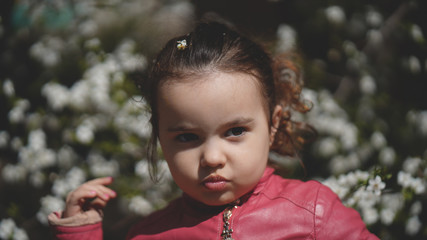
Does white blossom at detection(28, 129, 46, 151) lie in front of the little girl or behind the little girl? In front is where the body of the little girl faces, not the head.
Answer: behind

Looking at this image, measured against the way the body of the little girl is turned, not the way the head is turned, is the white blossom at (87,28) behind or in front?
behind

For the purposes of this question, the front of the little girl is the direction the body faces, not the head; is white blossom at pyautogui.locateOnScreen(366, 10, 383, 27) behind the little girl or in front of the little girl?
behind

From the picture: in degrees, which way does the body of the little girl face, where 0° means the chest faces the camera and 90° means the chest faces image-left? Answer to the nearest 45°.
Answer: approximately 0°

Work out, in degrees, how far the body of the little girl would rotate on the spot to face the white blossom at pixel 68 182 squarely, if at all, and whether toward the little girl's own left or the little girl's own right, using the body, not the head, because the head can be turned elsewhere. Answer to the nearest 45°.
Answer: approximately 135° to the little girl's own right

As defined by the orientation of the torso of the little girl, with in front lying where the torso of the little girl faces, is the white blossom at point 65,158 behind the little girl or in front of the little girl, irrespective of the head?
behind

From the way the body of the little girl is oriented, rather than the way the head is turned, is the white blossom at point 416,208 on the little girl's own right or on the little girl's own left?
on the little girl's own left
